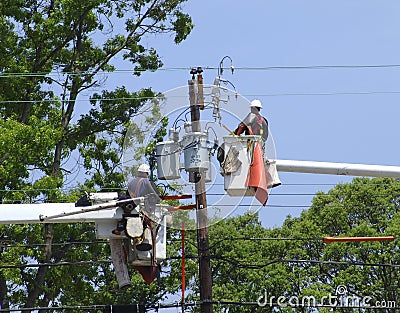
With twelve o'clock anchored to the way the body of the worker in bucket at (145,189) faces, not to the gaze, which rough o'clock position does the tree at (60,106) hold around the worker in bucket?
The tree is roughly at 10 o'clock from the worker in bucket.

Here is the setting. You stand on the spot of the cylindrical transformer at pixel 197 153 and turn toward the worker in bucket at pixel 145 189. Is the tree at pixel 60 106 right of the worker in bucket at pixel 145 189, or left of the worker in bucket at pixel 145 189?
right

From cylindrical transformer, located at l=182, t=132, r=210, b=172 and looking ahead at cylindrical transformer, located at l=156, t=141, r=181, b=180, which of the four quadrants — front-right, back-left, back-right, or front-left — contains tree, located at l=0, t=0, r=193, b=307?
front-right

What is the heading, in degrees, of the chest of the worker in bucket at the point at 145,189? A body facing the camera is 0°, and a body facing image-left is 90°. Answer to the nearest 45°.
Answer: approximately 225°

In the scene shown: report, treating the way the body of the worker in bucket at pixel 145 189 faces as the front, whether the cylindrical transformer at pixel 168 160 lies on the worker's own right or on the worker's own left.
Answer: on the worker's own right

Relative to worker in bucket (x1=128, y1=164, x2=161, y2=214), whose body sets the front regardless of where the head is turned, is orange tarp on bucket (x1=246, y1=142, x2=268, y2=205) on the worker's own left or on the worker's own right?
on the worker's own right

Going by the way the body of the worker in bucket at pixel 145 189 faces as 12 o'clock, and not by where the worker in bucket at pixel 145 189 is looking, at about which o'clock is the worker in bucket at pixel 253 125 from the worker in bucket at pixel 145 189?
the worker in bucket at pixel 253 125 is roughly at 2 o'clock from the worker in bucket at pixel 145 189.
